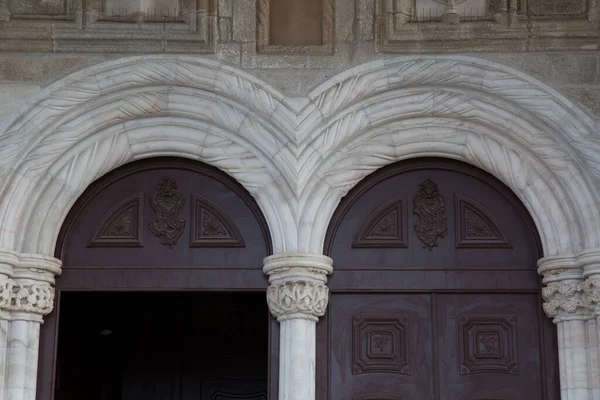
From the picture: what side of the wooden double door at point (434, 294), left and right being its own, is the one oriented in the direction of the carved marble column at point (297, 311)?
right

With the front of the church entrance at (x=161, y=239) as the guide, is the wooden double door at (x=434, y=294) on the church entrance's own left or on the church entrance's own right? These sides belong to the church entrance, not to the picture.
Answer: on the church entrance's own left

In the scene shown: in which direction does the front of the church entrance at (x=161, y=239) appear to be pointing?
toward the camera

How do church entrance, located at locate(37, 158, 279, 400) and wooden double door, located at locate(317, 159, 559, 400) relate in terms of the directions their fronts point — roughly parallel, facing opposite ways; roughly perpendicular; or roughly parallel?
roughly parallel

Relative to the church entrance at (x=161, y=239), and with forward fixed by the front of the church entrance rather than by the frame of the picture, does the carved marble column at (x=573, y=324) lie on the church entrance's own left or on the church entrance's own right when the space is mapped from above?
on the church entrance's own left

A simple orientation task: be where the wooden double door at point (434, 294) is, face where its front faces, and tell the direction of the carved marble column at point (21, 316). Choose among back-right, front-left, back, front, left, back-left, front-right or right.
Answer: right

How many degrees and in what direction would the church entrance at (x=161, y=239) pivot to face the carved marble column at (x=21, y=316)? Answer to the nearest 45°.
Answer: approximately 90° to its right

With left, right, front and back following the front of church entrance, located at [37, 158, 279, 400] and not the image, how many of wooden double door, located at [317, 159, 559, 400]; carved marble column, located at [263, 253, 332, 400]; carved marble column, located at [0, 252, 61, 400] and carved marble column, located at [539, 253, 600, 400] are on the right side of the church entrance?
1

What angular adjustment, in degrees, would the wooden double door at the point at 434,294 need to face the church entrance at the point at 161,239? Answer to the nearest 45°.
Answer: approximately 90° to its right

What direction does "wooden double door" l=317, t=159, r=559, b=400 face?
toward the camera

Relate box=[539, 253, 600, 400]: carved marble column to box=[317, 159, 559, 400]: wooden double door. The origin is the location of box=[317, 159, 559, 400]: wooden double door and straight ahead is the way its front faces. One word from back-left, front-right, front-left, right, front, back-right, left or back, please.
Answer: left

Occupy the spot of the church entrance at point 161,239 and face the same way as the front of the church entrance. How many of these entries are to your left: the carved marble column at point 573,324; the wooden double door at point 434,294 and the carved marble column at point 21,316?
2

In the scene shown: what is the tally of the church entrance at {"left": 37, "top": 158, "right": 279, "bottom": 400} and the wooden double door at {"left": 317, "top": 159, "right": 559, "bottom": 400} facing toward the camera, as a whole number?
2
